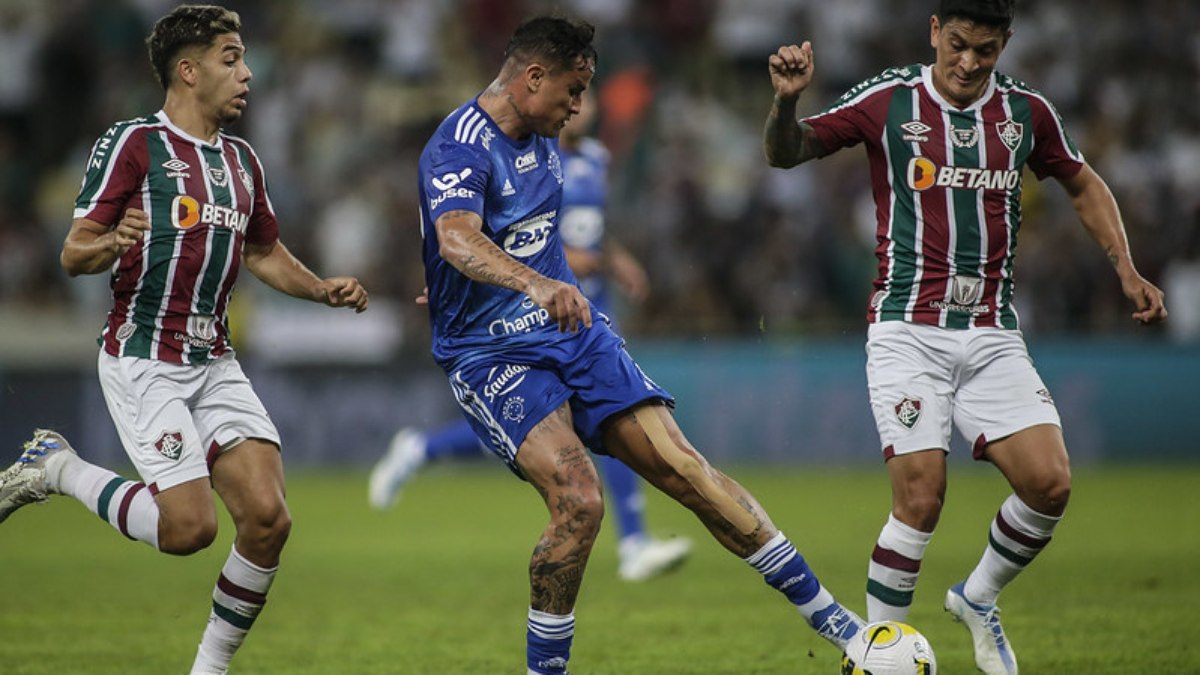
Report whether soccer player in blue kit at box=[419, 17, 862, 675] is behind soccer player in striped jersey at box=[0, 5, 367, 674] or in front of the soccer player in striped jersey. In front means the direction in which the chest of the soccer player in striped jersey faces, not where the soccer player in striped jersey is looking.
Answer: in front

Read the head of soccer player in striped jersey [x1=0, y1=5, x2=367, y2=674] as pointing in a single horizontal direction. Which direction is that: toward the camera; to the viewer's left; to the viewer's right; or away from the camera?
to the viewer's right

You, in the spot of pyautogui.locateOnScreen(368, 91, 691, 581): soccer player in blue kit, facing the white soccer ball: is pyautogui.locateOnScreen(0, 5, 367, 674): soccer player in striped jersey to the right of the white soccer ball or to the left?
right

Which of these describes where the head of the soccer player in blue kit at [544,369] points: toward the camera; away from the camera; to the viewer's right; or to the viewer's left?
to the viewer's right

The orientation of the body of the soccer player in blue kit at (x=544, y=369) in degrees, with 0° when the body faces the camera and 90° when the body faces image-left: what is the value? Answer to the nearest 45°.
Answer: approximately 315°

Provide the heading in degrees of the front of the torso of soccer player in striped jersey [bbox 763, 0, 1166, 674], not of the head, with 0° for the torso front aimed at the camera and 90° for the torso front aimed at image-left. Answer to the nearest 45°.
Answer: approximately 0°

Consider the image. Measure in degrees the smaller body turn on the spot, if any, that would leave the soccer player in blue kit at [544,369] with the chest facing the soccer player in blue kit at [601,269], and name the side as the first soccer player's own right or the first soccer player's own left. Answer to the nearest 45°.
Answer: approximately 135° to the first soccer player's own left

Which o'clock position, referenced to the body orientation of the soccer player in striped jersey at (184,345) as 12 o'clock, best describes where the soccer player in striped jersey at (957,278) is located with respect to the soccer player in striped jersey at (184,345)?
the soccer player in striped jersey at (957,278) is roughly at 11 o'clock from the soccer player in striped jersey at (184,345).

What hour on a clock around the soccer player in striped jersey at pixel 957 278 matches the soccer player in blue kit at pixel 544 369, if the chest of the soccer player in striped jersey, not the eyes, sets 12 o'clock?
The soccer player in blue kit is roughly at 2 o'clock from the soccer player in striped jersey.

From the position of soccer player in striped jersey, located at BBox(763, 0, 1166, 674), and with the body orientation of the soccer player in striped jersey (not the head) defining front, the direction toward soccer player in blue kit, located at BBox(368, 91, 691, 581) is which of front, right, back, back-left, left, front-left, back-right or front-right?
back-right

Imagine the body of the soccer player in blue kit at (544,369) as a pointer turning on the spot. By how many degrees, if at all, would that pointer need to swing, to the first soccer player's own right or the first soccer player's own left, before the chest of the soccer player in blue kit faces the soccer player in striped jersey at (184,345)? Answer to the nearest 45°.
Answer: approximately 135° to the first soccer player's own right
